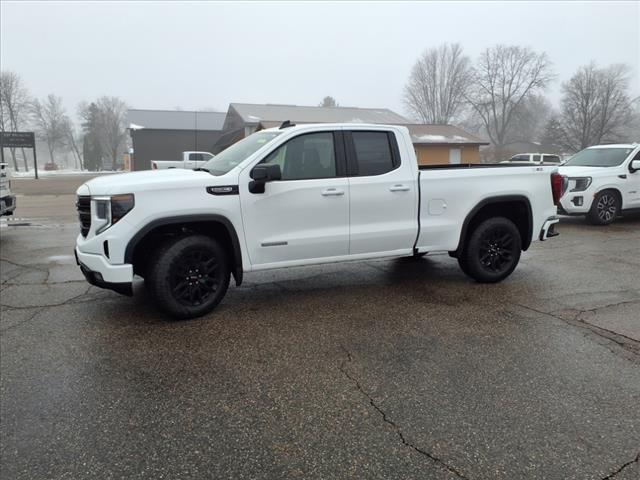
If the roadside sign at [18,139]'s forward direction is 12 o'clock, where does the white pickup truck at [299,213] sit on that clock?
The white pickup truck is roughly at 12 o'clock from the roadside sign.

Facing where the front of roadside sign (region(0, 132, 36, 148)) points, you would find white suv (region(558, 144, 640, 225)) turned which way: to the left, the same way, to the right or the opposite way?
to the right

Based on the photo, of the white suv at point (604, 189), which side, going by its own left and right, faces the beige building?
right

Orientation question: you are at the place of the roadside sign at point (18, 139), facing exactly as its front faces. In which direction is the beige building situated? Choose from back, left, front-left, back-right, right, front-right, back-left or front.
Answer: front-left

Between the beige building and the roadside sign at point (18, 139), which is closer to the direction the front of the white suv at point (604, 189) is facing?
the roadside sign

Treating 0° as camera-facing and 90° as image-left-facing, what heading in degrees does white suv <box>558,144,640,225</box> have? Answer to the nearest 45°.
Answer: approximately 45°

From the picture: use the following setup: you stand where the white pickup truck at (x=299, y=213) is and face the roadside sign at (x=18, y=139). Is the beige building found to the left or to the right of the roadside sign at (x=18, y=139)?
right

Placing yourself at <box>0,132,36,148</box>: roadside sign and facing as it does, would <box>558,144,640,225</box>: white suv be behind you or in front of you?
in front

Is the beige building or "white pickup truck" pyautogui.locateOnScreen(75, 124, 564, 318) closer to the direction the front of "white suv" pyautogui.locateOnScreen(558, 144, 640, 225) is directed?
the white pickup truck

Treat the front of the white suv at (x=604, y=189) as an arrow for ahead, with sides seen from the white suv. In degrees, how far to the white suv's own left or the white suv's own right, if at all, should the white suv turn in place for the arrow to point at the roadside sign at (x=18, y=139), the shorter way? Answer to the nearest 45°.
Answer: approximately 45° to the white suv's own right

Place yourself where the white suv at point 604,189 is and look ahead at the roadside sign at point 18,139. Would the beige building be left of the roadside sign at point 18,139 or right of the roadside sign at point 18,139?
right

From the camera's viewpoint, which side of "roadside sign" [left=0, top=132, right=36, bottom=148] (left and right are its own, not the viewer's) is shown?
front
